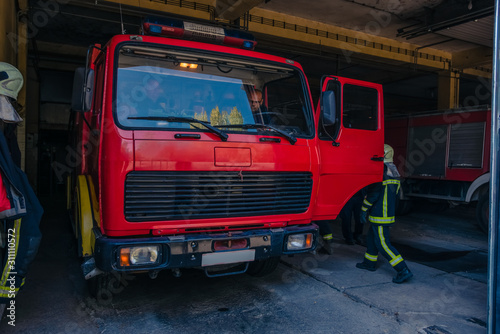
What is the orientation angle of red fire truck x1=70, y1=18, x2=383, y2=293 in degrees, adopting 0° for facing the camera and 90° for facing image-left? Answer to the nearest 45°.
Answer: approximately 315°

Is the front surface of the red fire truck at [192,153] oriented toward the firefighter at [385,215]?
no

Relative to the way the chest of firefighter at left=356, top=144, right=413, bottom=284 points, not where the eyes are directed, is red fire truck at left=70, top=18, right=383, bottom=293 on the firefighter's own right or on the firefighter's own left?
on the firefighter's own left

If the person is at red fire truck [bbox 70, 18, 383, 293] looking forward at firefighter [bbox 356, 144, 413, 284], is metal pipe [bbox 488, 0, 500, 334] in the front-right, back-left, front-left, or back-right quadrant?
front-right

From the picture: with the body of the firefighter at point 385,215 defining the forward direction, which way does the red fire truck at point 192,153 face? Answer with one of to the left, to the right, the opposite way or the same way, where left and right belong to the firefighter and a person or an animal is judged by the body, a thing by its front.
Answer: the opposite way

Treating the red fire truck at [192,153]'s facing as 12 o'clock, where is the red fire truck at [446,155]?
the red fire truck at [446,155] is roughly at 9 o'clock from the red fire truck at [192,153].

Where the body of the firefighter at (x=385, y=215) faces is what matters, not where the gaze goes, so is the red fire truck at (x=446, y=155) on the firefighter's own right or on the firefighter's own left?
on the firefighter's own right

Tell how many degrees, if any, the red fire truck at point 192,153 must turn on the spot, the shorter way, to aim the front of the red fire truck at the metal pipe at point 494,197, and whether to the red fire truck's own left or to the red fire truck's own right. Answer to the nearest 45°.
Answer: approximately 45° to the red fire truck's own left

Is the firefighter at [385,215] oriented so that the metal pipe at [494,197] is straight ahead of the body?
no
